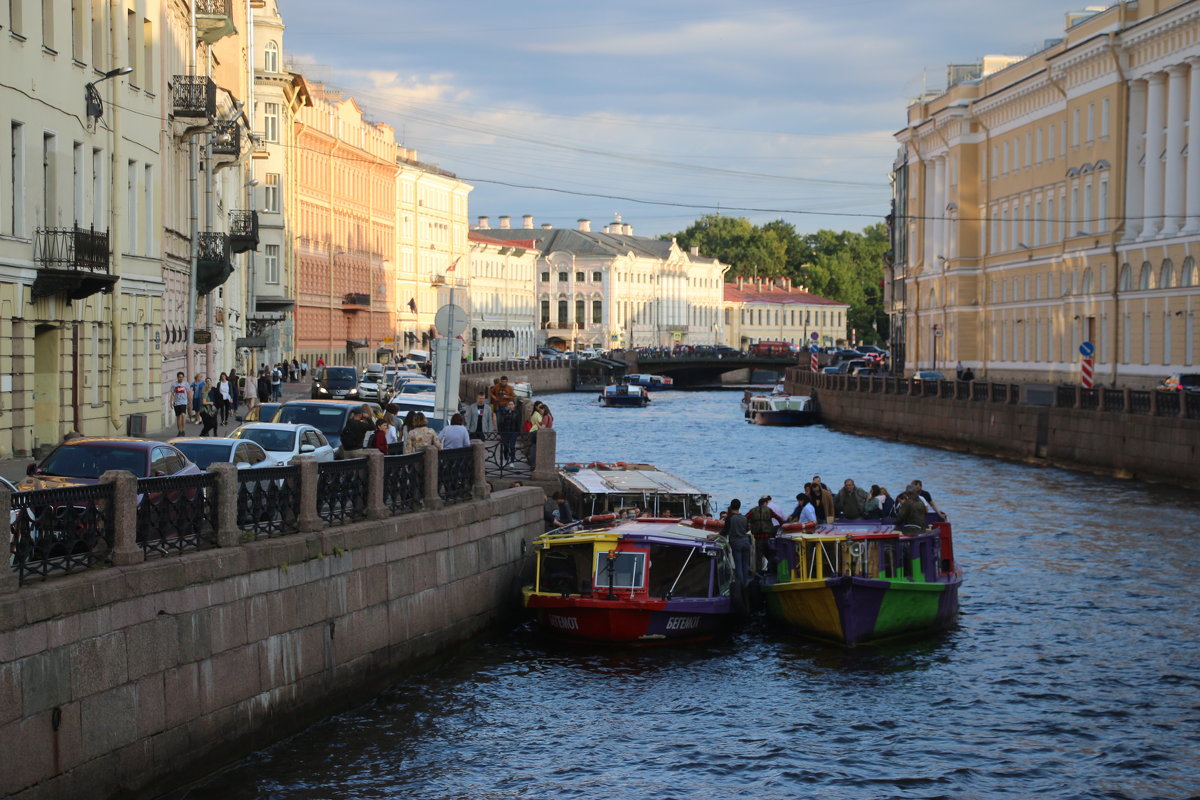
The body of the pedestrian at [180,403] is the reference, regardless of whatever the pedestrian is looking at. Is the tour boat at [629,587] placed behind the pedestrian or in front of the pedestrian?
in front

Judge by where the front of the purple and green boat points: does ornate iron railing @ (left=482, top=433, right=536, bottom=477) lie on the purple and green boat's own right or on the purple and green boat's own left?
on the purple and green boat's own right

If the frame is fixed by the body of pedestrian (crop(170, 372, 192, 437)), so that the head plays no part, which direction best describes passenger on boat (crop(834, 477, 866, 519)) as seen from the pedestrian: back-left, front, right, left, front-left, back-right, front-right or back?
front-left

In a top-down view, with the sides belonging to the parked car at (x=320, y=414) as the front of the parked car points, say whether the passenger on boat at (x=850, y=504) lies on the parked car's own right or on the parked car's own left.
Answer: on the parked car's own left

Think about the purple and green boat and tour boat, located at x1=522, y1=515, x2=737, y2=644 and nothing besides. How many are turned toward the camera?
2

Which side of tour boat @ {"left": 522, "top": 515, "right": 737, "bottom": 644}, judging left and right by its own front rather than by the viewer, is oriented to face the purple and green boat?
left

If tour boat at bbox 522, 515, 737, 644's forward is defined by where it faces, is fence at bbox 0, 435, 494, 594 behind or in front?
in front

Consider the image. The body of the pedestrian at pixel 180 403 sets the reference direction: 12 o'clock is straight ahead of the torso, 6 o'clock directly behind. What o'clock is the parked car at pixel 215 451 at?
The parked car is roughly at 12 o'clock from the pedestrian.

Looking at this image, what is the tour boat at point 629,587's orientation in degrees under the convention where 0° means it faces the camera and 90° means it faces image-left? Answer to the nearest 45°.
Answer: approximately 0°

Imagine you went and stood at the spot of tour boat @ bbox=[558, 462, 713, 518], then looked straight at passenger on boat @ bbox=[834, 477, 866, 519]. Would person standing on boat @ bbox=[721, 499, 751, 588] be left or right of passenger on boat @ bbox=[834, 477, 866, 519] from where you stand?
right

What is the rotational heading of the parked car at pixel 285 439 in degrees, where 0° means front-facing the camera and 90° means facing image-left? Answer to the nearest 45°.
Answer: approximately 45°
